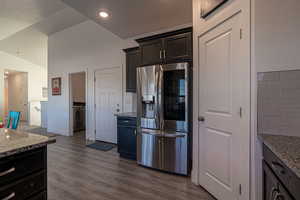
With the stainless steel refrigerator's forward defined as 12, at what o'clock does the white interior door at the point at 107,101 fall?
The white interior door is roughly at 3 o'clock from the stainless steel refrigerator.

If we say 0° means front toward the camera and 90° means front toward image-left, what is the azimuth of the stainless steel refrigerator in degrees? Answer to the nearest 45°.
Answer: approximately 45°

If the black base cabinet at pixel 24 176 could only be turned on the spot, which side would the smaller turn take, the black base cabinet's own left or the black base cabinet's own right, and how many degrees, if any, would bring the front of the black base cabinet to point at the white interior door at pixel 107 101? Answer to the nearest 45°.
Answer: approximately 90° to the black base cabinet's own left

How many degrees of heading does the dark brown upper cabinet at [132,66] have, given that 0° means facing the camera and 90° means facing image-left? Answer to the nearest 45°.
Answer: approximately 45°

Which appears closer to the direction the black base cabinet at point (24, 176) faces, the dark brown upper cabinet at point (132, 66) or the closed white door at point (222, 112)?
the closed white door

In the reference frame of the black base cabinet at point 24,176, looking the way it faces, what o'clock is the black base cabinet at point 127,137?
the black base cabinet at point 127,137 is roughly at 9 o'clock from the black base cabinet at point 24,176.

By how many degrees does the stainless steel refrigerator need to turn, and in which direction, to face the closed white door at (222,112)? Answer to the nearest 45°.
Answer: approximately 90° to its left

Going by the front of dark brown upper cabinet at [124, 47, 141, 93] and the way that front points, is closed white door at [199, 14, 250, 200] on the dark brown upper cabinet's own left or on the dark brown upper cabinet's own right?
on the dark brown upper cabinet's own left
